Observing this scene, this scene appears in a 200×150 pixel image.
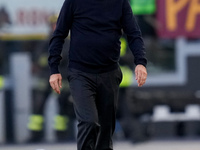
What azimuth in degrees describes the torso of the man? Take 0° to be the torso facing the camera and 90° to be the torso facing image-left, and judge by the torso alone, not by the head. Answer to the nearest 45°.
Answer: approximately 0°

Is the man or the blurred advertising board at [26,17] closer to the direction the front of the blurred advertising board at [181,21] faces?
the man

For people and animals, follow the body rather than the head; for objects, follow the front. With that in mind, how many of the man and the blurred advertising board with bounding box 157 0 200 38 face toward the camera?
2

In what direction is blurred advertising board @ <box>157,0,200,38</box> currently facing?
toward the camera

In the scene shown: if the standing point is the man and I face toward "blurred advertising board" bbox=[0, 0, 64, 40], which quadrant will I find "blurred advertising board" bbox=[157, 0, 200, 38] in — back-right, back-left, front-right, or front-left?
front-right

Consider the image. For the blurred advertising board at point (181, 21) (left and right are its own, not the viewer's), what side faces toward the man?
front

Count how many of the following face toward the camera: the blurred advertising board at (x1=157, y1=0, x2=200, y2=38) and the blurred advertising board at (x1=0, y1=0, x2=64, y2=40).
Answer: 2

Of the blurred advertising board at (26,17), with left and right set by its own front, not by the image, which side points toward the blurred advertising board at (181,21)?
left

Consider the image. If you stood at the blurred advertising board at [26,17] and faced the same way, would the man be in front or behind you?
in front

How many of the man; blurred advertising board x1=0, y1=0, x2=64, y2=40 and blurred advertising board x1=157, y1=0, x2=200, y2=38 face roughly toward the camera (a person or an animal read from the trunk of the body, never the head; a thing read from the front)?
3

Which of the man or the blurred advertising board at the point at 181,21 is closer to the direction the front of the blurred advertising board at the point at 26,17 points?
the man
